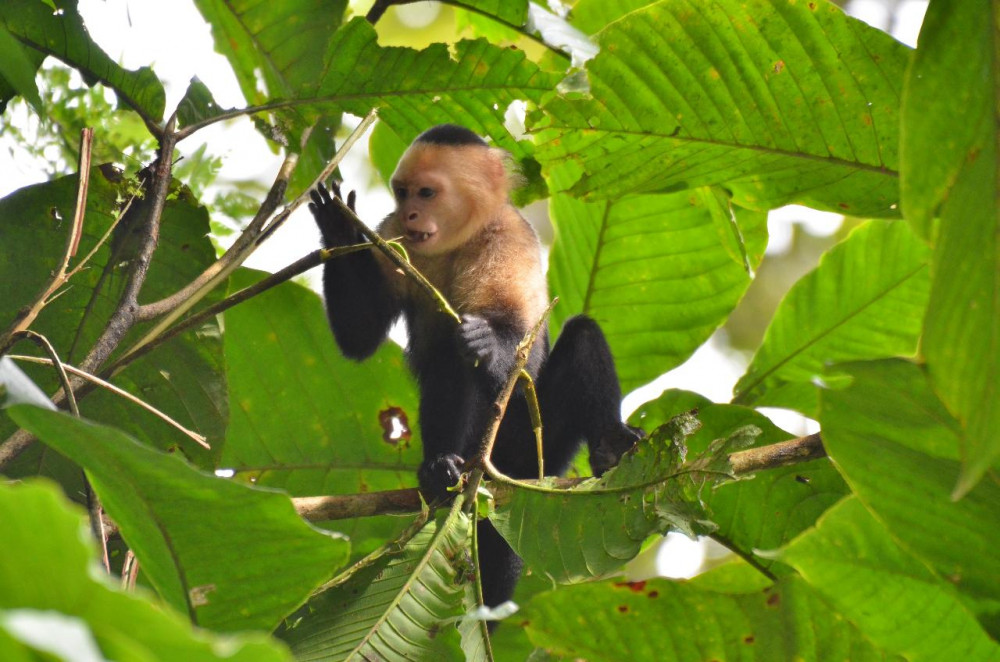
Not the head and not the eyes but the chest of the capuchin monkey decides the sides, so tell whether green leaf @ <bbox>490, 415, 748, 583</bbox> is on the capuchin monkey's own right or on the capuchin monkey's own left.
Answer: on the capuchin monkey's own left

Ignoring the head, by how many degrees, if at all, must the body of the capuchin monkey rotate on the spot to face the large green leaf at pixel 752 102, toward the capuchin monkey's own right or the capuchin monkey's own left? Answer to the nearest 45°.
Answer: approximately 90° to the capuchin monkey's own left

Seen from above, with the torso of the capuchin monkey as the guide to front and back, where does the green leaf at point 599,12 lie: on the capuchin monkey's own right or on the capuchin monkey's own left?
on the capuchin monkey's own left

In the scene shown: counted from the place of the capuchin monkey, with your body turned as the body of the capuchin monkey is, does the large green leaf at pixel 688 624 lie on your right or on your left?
on your left

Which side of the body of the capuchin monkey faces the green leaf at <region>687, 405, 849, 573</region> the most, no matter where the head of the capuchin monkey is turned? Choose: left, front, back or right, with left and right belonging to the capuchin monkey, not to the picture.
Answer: left

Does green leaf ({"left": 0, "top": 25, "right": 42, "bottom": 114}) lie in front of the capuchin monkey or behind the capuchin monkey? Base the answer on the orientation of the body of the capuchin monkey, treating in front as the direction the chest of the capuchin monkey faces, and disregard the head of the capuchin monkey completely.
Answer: in front
